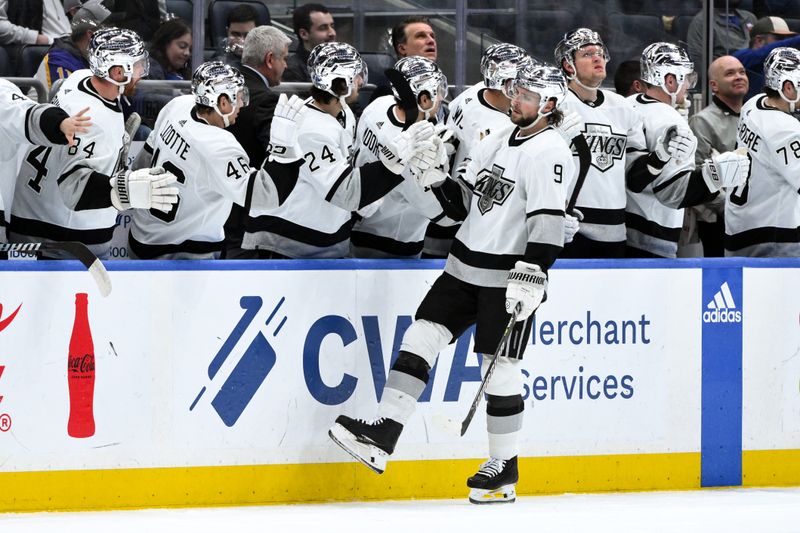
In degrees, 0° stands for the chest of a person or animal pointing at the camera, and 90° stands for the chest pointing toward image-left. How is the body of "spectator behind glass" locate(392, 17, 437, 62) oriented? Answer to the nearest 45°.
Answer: approximately 315°

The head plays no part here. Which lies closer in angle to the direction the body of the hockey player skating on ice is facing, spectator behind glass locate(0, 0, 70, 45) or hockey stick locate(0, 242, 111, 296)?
the hockey stick

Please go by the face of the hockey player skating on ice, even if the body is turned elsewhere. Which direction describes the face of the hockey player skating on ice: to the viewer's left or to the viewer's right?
to the viewer's left

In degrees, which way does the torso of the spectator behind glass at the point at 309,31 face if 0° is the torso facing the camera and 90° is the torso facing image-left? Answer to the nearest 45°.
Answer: approximately 315°

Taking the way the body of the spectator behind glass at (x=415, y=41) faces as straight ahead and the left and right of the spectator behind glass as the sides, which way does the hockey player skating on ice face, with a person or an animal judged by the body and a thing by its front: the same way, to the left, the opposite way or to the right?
to the right

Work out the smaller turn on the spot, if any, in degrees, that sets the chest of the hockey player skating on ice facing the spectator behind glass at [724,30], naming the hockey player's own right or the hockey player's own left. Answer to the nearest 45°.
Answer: approximately 180°

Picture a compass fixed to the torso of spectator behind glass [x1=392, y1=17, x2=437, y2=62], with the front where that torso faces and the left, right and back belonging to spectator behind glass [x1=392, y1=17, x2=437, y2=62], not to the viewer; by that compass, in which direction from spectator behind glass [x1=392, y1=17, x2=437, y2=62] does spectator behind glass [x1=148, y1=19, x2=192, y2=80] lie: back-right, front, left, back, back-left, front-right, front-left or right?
back-right

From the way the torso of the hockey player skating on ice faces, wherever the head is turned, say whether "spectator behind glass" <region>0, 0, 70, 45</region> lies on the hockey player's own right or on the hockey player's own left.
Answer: on the hockey player's own right

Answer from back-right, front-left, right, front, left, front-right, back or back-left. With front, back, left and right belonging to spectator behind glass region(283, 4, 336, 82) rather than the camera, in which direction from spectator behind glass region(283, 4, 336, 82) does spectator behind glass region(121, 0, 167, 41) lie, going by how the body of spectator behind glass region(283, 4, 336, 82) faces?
back-right

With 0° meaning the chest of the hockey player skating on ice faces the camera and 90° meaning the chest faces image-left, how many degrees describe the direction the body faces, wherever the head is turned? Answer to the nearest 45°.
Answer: approximately 45°
